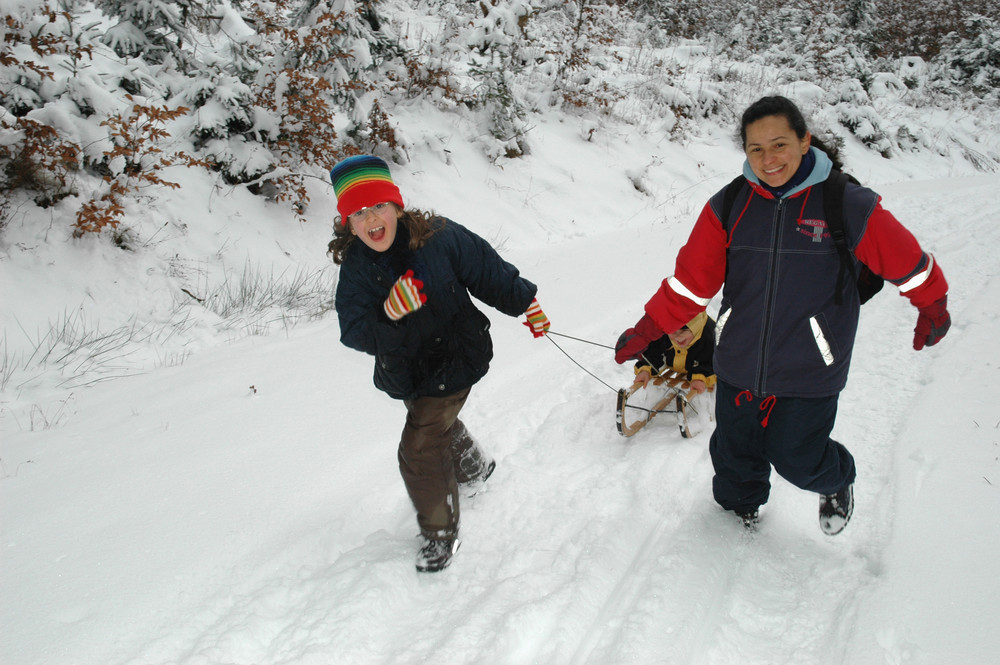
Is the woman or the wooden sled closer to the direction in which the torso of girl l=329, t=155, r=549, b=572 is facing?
the woman

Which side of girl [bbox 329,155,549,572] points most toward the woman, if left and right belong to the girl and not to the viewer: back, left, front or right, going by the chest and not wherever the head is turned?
left

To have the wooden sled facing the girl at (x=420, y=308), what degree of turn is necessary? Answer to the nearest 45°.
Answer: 0° — it already faces them

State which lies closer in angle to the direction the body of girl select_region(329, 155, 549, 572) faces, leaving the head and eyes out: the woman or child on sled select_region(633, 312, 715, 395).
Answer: the woman

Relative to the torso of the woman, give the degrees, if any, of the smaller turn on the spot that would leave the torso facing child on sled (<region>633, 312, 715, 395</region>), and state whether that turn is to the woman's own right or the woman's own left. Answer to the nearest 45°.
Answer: approximately 180°

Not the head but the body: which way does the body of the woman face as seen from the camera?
toward the camera

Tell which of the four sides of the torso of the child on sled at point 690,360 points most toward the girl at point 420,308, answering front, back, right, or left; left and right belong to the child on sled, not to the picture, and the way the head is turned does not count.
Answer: front

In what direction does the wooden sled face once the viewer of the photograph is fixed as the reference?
facing the viewer and to the left of the viewer

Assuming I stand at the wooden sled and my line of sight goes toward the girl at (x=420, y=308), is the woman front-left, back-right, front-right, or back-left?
front-left

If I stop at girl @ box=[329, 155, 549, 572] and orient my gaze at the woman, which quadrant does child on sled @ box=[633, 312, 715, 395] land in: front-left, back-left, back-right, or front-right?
front-left

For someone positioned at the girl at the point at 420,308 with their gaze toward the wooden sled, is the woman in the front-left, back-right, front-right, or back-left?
front-right

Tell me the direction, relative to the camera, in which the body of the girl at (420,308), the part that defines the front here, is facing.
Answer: toward the camera

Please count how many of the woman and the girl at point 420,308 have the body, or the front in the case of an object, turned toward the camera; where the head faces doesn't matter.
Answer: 2

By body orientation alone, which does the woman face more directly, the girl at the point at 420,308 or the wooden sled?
the girl
